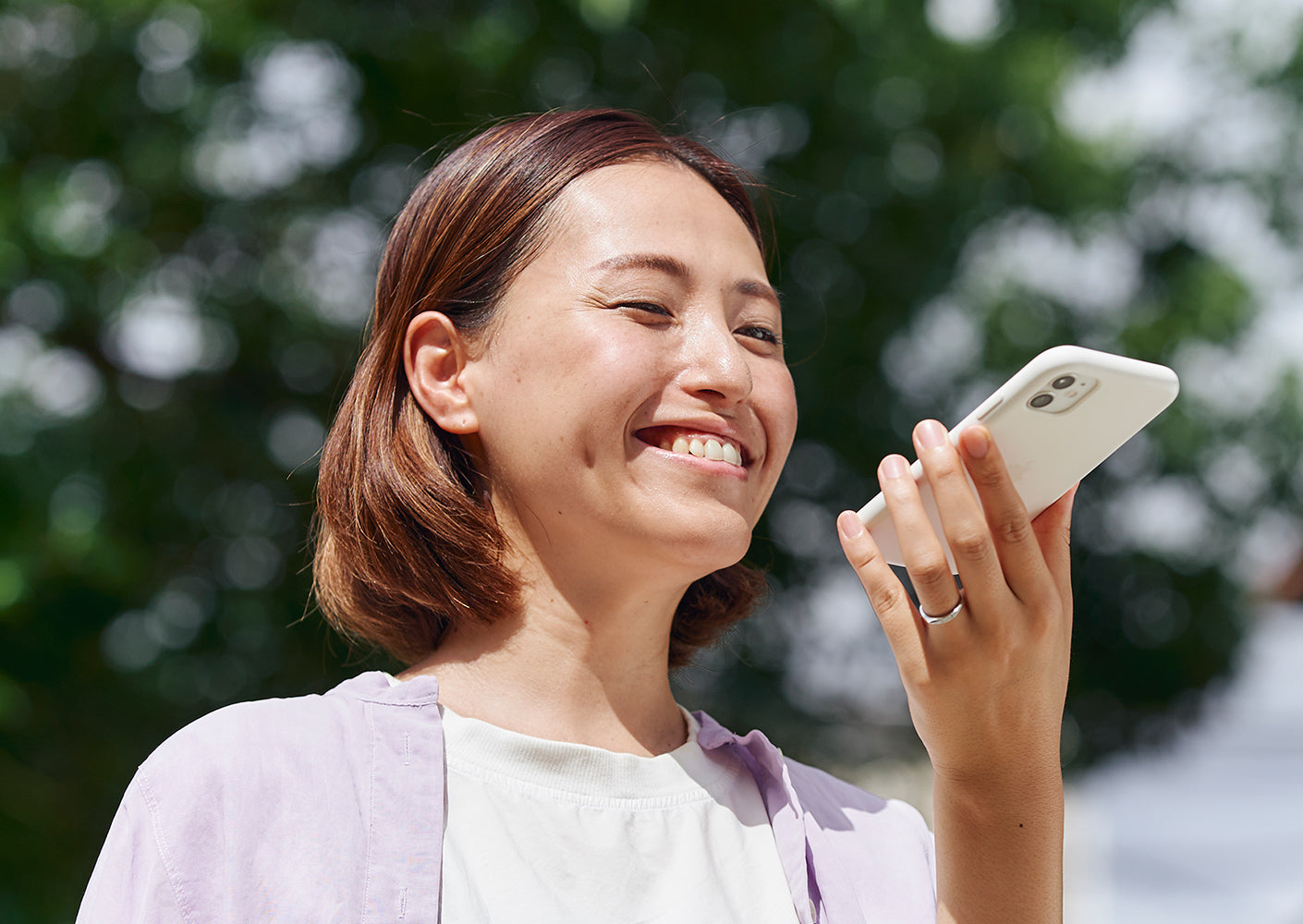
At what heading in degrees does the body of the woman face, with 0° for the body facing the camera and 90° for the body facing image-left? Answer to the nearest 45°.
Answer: approximately 315°

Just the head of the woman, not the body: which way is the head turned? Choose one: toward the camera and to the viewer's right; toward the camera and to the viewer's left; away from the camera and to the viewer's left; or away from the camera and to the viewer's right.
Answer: toward the camera and to the viewer's right
